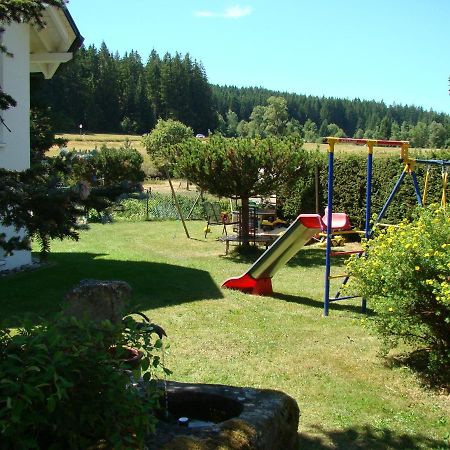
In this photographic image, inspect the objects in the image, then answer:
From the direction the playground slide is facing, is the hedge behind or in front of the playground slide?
behind

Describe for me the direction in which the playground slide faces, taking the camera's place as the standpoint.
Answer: facing the viewer and to the left of the viewer

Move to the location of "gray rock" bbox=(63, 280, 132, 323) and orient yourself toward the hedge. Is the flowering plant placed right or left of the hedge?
right

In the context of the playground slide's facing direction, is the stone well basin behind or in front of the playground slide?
in front

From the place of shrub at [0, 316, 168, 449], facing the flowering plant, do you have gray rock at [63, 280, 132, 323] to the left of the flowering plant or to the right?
left

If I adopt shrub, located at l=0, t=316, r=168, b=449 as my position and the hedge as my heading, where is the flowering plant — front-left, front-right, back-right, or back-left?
front-right

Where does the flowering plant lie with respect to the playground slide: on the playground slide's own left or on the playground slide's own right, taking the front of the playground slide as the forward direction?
on the playground slide's own left

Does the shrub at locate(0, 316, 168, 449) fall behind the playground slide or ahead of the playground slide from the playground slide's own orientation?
ahead
